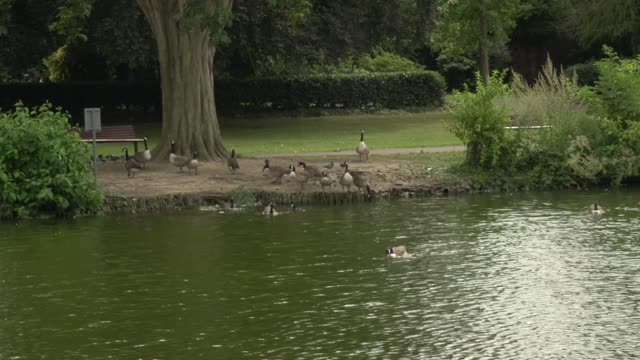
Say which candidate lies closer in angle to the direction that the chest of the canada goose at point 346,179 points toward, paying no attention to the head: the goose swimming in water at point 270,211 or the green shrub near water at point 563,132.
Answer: the goose swimming in water

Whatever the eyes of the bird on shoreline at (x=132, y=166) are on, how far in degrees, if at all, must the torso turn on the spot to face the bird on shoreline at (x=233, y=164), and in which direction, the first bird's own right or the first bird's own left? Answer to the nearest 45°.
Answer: approximately 180°

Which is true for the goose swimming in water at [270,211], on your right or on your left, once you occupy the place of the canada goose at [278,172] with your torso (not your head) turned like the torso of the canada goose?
on your left

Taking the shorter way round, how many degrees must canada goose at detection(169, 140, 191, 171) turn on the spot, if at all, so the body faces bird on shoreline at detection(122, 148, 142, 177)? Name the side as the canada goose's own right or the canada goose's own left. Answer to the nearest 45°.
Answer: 0° — it already faces it

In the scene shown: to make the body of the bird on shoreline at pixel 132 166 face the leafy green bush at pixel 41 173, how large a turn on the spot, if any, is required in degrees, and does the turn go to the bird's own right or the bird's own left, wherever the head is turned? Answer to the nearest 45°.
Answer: approximately 45° to the bird's own left

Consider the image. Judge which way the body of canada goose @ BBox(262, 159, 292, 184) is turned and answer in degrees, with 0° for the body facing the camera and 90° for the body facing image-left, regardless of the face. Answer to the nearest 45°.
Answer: approximately 90°

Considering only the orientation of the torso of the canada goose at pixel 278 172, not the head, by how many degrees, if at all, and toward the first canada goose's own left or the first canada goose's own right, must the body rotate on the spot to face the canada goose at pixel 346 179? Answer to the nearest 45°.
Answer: approximately 180°

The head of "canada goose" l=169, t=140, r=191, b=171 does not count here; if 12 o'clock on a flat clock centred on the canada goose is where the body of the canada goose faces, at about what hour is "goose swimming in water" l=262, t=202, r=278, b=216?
The goose swimming in water is roughly at 8 o'clock from the canada goose.

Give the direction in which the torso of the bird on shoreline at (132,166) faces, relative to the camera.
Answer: to the viewer's left
